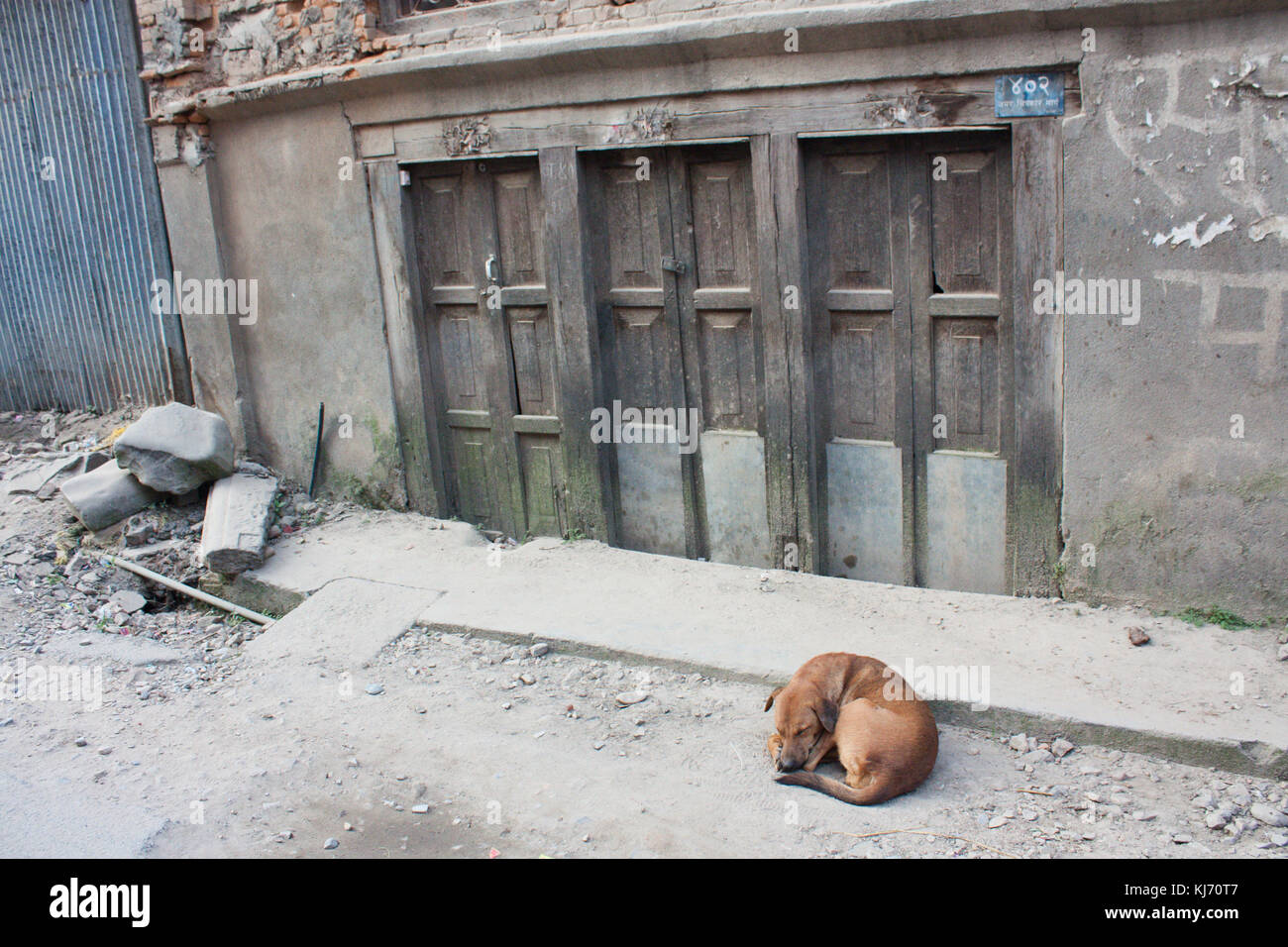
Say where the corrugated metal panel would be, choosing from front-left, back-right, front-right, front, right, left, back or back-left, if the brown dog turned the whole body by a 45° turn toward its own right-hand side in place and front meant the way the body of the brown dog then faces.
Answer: front-right

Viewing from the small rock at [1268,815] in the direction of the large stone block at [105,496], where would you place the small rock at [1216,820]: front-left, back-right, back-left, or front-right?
front-left

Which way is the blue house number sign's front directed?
toward the camera

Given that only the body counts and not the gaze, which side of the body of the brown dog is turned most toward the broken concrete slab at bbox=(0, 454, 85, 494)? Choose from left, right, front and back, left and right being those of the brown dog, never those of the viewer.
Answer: front

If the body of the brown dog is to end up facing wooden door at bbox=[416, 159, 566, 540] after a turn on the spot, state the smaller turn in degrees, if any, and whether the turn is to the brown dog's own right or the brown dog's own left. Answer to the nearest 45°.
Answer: approximately 90° to the brown dog's own right

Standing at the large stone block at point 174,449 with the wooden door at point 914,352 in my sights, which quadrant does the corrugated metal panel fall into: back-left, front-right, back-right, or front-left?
back-left

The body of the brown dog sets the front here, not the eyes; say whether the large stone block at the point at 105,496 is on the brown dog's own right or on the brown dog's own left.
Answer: on the brown dog's own right

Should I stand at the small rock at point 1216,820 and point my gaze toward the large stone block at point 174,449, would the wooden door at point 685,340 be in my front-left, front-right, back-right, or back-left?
front-right

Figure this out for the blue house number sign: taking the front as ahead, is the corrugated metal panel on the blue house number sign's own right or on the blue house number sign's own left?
on the blue house number sign's own right

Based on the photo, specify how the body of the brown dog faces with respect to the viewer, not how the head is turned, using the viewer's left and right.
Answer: facing the viewer and to the left of the viewer

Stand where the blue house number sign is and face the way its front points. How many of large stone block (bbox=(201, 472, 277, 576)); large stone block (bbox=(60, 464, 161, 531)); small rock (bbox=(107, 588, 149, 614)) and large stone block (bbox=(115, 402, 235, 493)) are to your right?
4

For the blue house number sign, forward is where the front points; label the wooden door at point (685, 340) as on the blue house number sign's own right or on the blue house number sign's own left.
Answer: on the blue house number sign's own right

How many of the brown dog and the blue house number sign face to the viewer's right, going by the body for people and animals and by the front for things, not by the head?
0

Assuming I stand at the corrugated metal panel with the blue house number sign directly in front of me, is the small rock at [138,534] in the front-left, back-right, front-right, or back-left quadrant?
front-right

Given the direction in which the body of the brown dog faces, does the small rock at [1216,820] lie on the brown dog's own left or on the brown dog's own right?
on the brown dog's own left

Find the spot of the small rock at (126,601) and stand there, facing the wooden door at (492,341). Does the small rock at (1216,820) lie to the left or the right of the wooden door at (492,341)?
right
